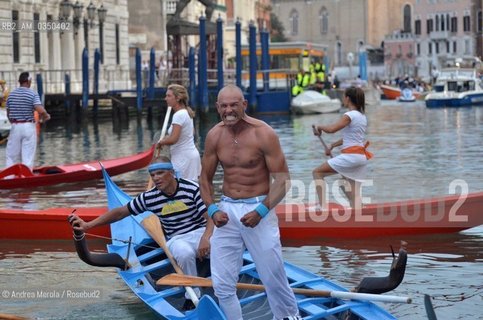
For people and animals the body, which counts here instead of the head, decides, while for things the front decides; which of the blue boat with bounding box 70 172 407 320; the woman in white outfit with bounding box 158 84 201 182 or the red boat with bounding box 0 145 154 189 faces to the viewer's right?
the red boat

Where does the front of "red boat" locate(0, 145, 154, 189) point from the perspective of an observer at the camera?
facing to the right of the viewer

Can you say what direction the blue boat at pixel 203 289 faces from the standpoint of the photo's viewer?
facing away from the viewer and to the left of the viewer

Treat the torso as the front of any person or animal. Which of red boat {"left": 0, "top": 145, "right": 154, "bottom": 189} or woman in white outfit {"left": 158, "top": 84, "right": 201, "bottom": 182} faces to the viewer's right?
the red boat

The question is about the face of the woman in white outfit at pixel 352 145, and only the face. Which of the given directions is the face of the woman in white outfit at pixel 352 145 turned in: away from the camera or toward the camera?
away from the camera

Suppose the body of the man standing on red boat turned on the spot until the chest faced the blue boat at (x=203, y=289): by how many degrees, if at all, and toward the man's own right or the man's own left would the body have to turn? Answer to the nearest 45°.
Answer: approximately 135° to the man's own right

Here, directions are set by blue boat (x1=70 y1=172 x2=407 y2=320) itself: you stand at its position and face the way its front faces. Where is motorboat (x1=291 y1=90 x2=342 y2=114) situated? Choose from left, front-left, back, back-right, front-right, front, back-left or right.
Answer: front-right

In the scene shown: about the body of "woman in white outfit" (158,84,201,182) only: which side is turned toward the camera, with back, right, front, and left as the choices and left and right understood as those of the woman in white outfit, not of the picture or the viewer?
left

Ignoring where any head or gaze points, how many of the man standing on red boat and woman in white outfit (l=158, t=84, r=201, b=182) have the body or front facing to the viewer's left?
1

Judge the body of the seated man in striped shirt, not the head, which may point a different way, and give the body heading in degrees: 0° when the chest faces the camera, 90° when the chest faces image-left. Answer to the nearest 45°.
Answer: approximately 45°

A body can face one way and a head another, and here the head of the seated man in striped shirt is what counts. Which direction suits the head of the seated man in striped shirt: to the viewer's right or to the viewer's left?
to the viewer's left
